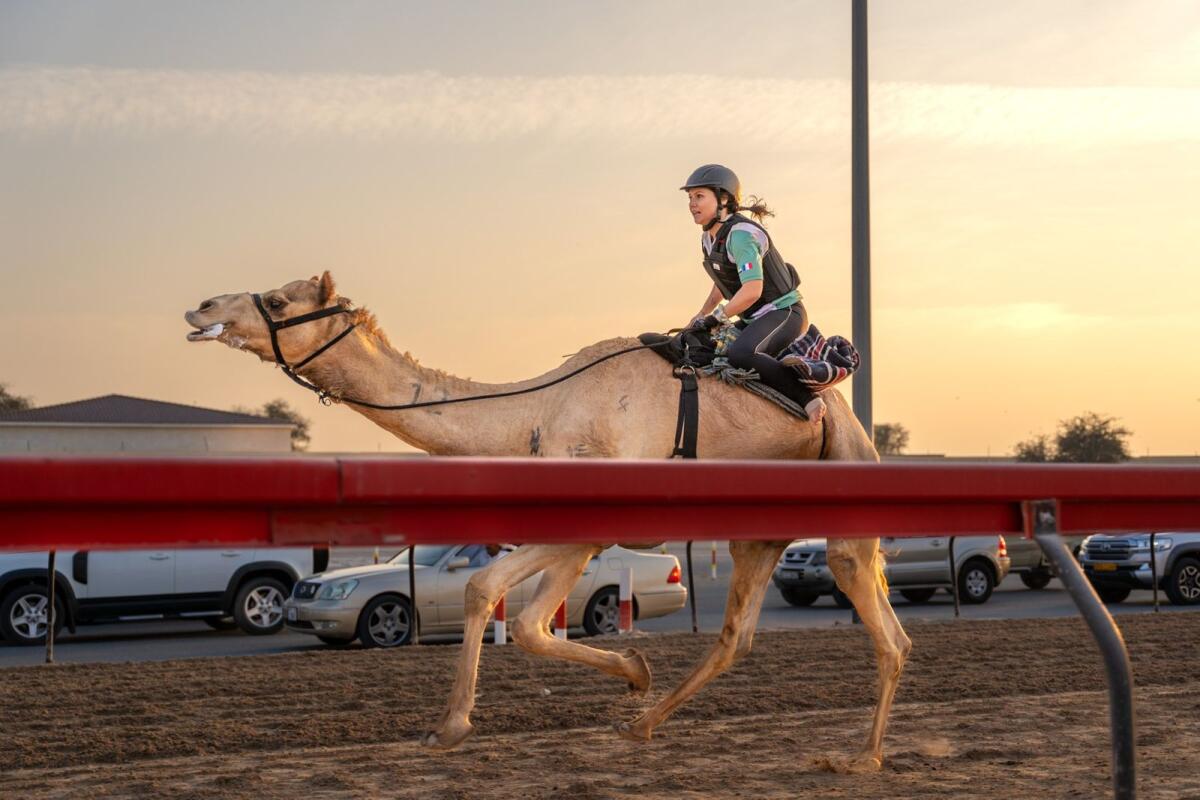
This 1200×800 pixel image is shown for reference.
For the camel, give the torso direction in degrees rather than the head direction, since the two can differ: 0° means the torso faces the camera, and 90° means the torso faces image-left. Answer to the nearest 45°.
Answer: approximately 90°

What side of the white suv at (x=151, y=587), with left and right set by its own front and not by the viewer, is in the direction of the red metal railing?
left

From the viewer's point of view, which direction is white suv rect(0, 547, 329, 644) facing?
to the viewer's left

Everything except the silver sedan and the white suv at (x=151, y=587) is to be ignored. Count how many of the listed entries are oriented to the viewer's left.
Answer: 2

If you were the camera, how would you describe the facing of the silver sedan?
facing to the left of the viewer

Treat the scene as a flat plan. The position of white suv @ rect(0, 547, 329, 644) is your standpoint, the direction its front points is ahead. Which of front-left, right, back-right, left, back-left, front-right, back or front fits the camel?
left

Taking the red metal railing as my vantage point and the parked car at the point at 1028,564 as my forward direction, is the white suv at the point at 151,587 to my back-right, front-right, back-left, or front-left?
front-left

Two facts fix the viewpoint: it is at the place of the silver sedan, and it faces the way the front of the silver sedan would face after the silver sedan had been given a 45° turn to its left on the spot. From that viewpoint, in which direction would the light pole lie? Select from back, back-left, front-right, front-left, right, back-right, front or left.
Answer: back-left

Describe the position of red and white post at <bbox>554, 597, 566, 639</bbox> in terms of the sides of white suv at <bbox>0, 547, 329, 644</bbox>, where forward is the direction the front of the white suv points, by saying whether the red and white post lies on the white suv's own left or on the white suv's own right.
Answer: on the white suv's own left

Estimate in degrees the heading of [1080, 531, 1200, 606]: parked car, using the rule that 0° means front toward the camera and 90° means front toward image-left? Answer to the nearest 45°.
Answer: approximately 45°

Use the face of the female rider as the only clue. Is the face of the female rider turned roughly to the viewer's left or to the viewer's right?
to the viewer's left

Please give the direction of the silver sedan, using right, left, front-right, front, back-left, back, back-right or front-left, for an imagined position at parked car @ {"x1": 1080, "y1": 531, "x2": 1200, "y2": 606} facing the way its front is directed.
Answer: front

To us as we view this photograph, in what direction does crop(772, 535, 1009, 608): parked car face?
facing the viewer and to the left of the viewer

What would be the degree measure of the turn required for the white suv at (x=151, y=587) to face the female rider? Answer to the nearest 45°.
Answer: approximately 90° to its left

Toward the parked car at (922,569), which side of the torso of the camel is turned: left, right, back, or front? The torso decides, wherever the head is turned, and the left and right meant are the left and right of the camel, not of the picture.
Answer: right

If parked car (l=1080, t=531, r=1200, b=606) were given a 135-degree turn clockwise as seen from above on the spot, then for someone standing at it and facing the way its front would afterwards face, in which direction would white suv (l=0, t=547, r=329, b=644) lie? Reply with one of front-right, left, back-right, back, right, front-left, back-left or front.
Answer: back-left

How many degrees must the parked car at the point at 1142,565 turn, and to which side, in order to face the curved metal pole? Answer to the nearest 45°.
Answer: approximately 45° to its left

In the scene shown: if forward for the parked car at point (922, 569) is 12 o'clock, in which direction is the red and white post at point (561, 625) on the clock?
The red and white post is roughly at 11 o'clock from the parked car.
